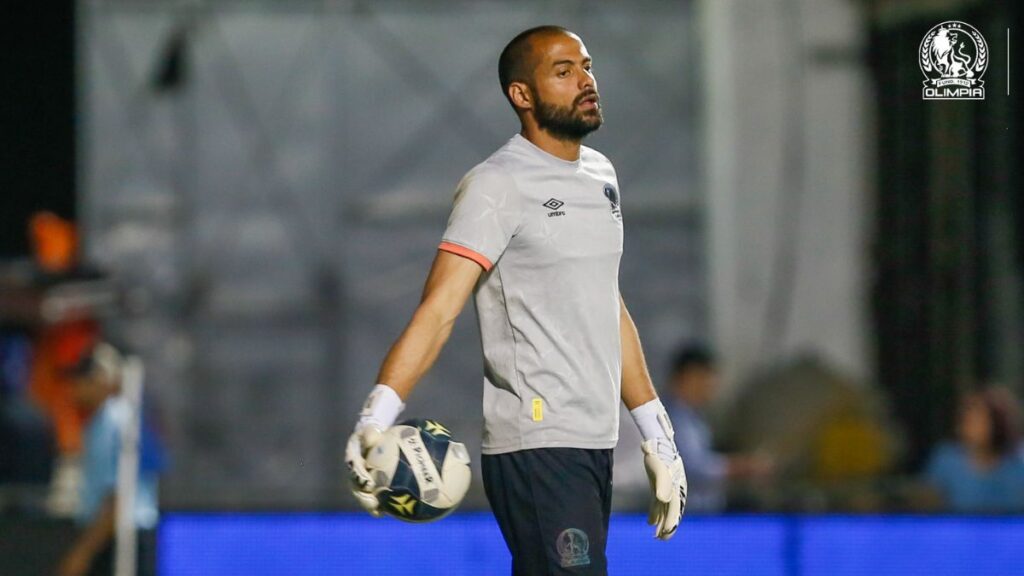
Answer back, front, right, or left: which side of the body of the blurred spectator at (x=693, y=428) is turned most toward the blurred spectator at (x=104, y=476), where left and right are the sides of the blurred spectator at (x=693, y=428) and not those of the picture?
back

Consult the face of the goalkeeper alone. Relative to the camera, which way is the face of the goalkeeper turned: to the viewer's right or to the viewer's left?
to the viewer's right

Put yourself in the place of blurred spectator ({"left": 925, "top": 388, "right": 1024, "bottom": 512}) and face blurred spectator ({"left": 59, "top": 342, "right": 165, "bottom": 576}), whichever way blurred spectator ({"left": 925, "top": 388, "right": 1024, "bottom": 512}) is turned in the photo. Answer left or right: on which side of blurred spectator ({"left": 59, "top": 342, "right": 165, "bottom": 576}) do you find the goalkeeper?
left

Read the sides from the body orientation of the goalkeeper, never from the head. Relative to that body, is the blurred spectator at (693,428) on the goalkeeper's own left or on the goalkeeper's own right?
on the goalkeeper's own left

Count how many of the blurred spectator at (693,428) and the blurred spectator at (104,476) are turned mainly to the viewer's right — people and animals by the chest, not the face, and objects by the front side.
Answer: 1

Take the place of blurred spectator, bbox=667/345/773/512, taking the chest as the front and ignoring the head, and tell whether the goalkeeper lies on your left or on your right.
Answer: on your right

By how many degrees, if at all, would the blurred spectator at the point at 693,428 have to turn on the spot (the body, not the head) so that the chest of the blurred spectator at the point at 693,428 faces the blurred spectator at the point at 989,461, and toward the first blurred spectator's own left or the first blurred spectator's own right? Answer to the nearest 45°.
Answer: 0° — they already face them
